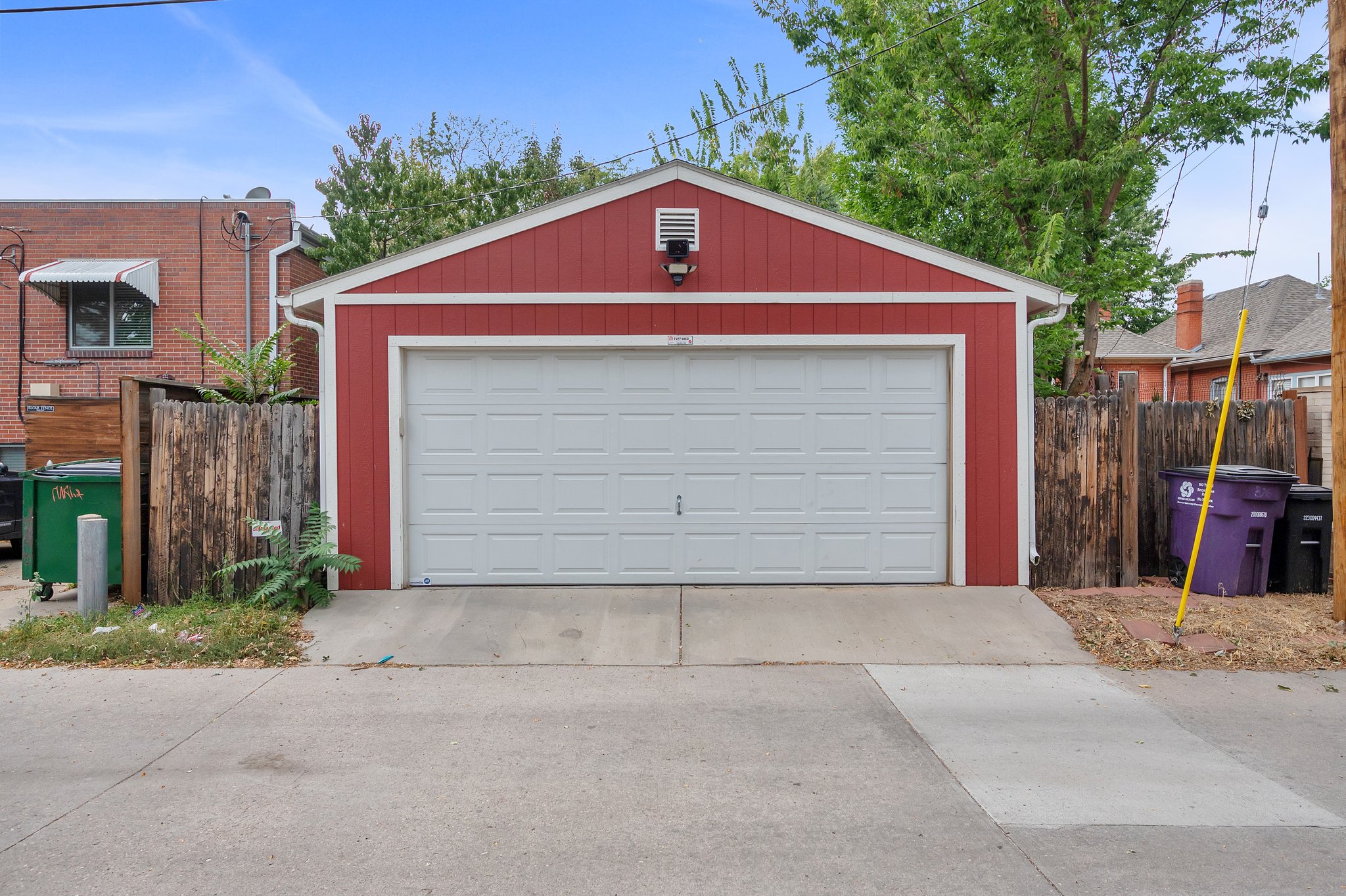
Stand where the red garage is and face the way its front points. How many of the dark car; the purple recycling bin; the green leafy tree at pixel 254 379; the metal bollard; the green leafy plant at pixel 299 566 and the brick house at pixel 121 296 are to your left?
1

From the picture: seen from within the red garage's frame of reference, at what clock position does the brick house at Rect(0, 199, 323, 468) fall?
The brick house is roughly at 4 o'clock from the red garage.

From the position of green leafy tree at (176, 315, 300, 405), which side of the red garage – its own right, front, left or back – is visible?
right

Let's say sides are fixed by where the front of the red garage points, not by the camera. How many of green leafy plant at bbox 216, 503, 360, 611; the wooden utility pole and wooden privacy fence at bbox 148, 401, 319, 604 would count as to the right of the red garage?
2

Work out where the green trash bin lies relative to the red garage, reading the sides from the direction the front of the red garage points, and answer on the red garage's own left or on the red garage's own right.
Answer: on the red garage's own right

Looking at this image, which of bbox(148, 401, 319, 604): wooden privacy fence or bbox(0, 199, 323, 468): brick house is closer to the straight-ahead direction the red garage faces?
the wooden privacy fence

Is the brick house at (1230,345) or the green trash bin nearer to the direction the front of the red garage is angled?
the green trash bin

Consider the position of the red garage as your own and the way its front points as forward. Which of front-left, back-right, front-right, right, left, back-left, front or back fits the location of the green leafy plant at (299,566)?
right

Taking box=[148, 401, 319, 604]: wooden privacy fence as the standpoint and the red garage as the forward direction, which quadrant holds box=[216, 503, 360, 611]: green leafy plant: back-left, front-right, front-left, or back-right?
front-right

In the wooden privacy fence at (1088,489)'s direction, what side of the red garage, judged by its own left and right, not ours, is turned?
left

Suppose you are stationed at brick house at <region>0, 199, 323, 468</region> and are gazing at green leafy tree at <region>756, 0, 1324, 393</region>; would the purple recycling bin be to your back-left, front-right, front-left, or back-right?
front-right

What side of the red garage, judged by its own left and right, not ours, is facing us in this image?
front

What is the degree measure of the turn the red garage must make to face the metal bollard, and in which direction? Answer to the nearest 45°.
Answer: approximately 90° to its right

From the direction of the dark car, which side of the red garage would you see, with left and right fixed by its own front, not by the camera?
right

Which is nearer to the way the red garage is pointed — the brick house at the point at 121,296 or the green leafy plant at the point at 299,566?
the green leafy plant

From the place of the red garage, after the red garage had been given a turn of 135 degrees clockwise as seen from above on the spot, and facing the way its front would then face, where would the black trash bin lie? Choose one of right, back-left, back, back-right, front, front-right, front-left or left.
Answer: back-right

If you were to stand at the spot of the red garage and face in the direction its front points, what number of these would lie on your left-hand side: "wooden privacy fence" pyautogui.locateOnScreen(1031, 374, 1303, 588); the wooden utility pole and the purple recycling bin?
3

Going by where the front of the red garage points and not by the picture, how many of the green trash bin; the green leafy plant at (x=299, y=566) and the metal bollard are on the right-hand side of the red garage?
3
